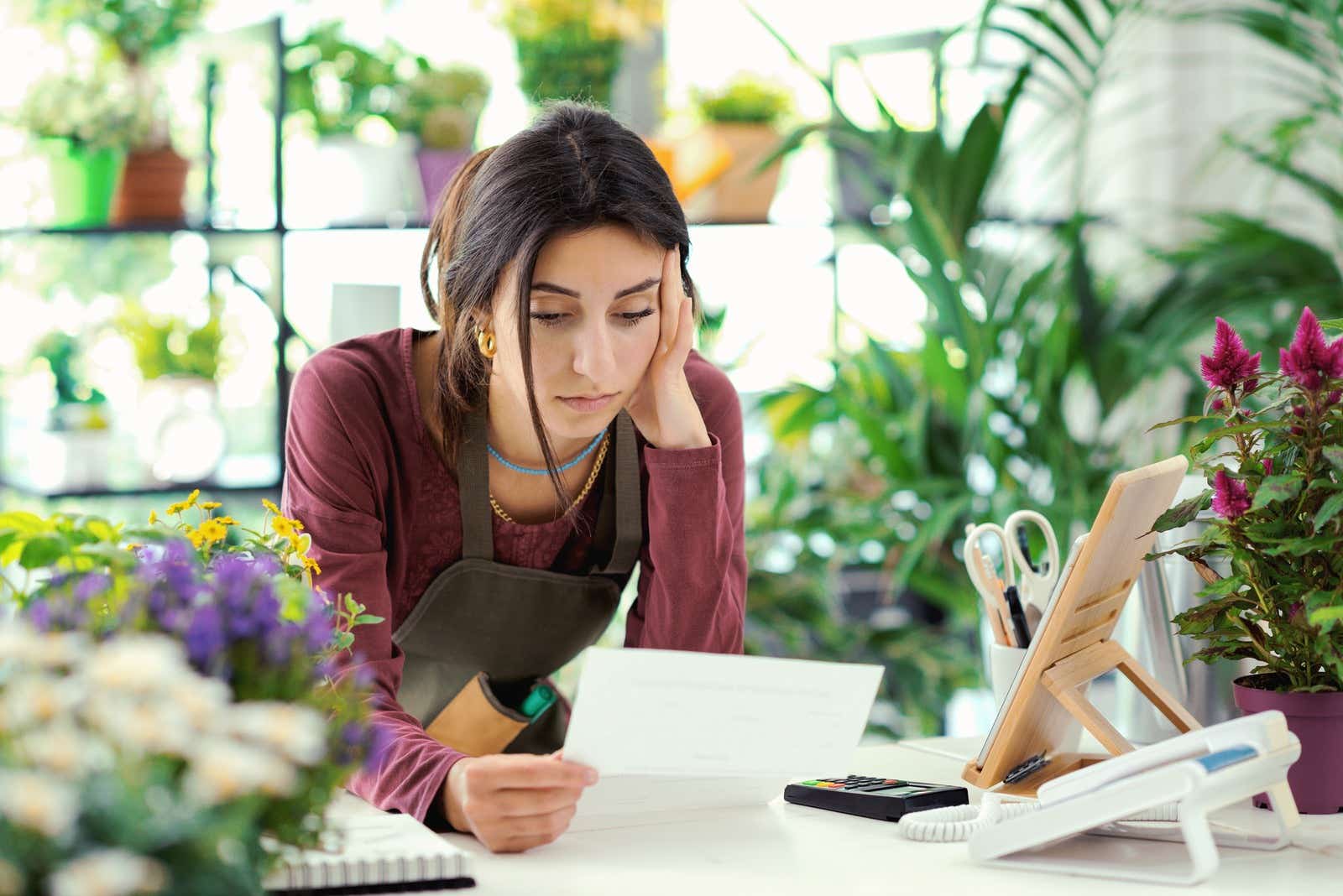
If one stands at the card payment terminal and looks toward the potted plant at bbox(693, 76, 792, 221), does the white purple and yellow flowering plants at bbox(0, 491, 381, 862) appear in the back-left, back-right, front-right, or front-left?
back-left

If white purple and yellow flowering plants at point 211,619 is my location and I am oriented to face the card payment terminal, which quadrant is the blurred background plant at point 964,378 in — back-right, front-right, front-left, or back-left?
front-left

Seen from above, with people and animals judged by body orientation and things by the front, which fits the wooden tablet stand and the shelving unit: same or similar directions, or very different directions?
very different directions

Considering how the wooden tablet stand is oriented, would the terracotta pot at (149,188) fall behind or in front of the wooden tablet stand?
in front

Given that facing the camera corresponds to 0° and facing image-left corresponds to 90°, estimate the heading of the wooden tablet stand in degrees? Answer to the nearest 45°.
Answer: approximately 135°

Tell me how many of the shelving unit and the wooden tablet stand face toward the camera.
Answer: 1

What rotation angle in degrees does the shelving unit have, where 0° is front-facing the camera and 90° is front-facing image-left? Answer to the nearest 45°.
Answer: approximately 0°

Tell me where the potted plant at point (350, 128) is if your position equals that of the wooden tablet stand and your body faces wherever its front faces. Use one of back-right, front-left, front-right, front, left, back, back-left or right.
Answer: front

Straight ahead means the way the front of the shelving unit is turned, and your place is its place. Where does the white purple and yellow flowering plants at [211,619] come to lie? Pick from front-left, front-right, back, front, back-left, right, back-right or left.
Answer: front

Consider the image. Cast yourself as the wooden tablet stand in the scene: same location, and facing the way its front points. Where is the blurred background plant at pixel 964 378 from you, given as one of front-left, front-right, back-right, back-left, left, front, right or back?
front-right

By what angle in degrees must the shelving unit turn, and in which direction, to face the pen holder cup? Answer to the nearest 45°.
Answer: approximately 45° to its left
